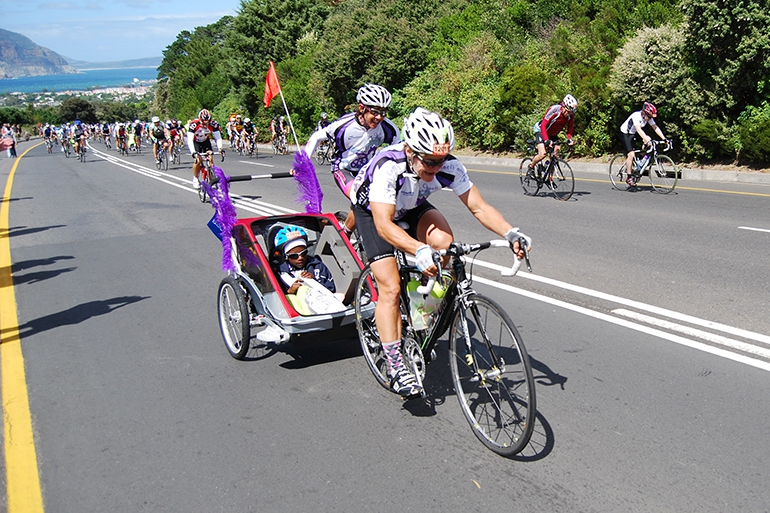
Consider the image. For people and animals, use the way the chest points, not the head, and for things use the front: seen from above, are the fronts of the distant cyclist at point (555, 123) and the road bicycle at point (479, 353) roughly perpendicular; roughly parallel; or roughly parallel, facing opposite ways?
roughly parallel

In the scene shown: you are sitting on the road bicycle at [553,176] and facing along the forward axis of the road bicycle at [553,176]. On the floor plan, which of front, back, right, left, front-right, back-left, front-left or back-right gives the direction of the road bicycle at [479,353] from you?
front-right

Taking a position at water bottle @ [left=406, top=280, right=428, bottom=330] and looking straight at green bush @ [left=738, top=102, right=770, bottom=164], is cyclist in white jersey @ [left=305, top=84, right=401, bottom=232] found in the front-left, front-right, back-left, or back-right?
front-left

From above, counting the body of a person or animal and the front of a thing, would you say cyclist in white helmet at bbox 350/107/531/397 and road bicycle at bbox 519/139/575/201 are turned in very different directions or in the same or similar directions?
same or similar directions

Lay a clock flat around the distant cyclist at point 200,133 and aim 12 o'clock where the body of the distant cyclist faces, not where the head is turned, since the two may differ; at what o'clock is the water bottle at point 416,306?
The water bottle is roughly at 12 o'clock from the distant cyclist.

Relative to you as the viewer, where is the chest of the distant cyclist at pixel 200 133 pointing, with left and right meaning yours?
facing the viewer

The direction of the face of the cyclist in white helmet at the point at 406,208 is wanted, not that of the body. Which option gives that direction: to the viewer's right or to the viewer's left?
to the viewer's right

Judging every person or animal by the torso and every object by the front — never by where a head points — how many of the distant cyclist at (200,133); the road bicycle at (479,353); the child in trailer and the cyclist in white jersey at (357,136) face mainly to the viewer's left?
0

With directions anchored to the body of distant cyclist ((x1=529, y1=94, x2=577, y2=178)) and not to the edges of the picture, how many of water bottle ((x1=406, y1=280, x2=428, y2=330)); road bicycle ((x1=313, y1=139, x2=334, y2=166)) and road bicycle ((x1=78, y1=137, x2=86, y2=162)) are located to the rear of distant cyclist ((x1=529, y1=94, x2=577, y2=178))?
2

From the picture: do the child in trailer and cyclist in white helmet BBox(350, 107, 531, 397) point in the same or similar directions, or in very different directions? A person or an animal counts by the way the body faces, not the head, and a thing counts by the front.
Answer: same or similar directions

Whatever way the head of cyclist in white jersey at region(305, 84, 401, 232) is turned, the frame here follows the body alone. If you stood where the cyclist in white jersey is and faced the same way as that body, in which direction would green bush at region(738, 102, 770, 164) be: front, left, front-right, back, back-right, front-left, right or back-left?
left

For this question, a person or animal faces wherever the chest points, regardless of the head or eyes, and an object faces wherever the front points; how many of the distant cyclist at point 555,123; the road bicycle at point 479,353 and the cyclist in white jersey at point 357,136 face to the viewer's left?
0

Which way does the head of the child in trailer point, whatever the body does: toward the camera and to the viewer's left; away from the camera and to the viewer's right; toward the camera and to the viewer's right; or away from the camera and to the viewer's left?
toward the camera and to the viewer's right

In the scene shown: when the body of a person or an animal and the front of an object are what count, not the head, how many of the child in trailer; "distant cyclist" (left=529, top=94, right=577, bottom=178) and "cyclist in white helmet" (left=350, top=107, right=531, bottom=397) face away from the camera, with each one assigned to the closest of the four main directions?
0

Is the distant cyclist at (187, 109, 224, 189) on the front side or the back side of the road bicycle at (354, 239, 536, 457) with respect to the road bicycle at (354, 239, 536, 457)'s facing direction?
on the back side

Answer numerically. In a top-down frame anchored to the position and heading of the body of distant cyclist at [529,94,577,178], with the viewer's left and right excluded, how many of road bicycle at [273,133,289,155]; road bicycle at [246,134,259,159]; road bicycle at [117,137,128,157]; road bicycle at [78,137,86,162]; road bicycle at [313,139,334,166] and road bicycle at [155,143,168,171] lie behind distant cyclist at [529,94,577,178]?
6
